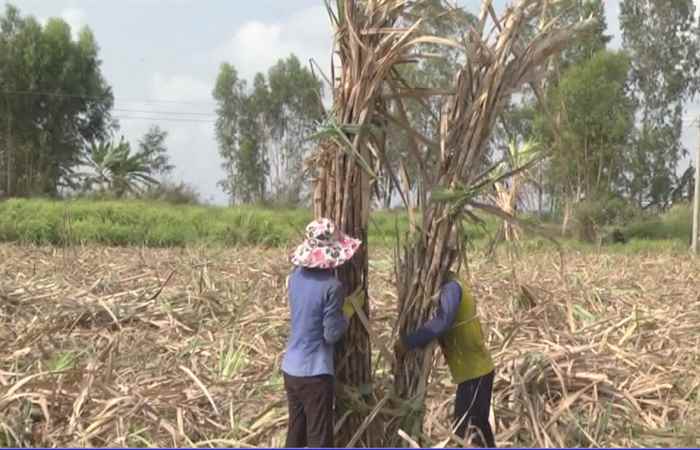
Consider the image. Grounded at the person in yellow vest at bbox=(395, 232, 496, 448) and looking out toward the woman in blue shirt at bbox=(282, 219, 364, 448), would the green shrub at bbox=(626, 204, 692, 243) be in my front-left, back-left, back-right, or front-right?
back-right

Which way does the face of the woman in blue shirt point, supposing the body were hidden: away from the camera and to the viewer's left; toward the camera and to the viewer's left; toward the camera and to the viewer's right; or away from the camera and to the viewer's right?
away from the camera and to the viewer's right

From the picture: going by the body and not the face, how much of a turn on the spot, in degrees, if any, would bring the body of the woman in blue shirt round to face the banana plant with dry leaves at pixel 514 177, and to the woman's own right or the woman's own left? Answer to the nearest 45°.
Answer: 0° — they already face it

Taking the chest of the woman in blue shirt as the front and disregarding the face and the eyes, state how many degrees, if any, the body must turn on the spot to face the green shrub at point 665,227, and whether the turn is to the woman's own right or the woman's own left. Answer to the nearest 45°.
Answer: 0° — they already face it

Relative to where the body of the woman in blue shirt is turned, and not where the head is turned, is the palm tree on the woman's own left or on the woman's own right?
on the woman's own left

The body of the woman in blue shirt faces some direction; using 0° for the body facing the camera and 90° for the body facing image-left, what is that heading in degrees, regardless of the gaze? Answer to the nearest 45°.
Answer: approximately 225°
